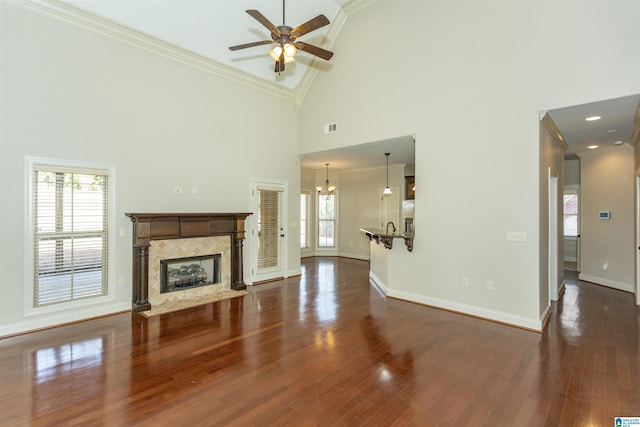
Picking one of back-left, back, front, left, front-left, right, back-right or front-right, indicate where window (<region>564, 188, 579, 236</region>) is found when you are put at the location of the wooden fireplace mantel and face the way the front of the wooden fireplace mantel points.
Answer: front-left

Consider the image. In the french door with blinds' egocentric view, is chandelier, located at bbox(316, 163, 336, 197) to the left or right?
on its left

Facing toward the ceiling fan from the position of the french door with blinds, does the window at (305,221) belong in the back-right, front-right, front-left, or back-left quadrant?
back-left

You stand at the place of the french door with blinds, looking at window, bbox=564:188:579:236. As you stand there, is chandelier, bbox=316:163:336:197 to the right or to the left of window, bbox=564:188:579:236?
left

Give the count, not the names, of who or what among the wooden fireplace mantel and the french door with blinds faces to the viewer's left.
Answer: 0

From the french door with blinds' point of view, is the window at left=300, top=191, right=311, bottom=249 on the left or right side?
on its left

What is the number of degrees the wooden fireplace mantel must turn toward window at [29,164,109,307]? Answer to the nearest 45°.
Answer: approximately 135° to its right

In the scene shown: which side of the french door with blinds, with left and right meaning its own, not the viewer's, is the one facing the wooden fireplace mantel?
right

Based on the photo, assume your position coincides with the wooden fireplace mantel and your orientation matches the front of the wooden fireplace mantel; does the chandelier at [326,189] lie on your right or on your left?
on your left

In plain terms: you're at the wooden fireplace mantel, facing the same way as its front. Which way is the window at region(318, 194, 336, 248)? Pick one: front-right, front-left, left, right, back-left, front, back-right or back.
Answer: left

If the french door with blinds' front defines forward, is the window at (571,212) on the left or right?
on its left
